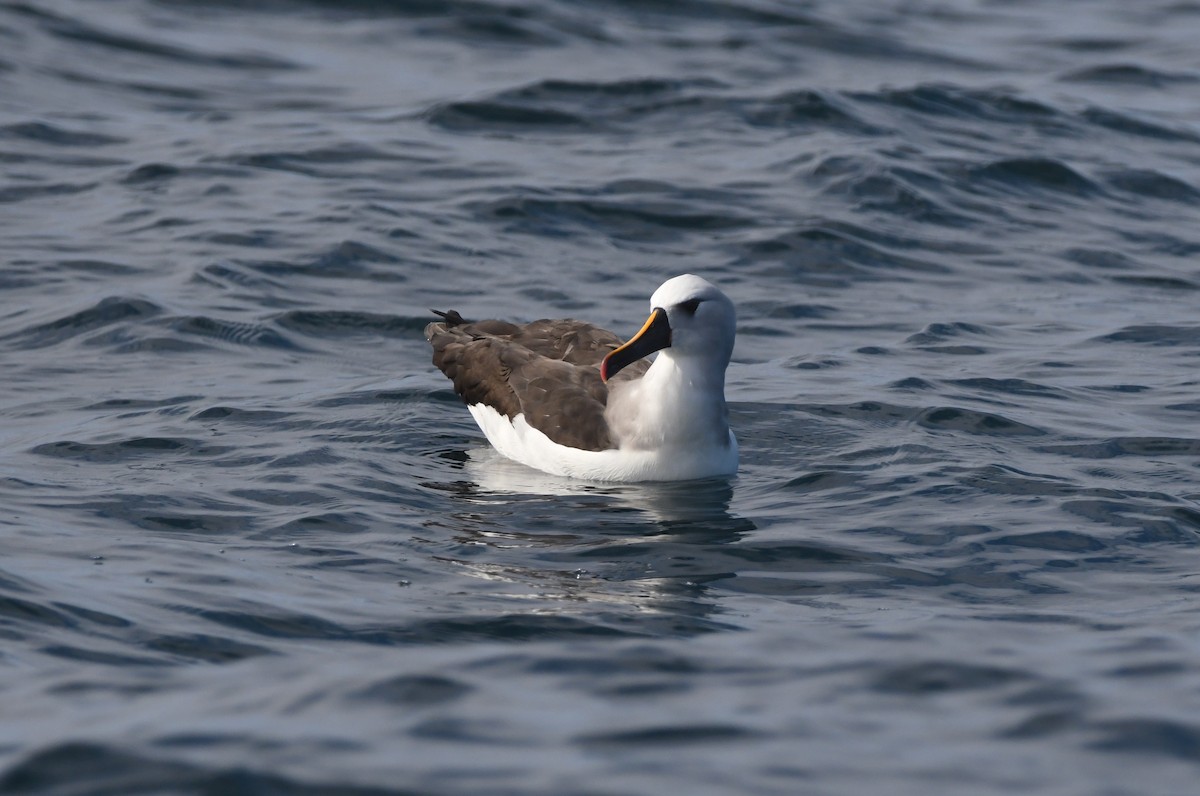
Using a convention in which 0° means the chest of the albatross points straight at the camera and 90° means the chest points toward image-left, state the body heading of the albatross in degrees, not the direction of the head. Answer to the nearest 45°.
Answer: approximately 315°
